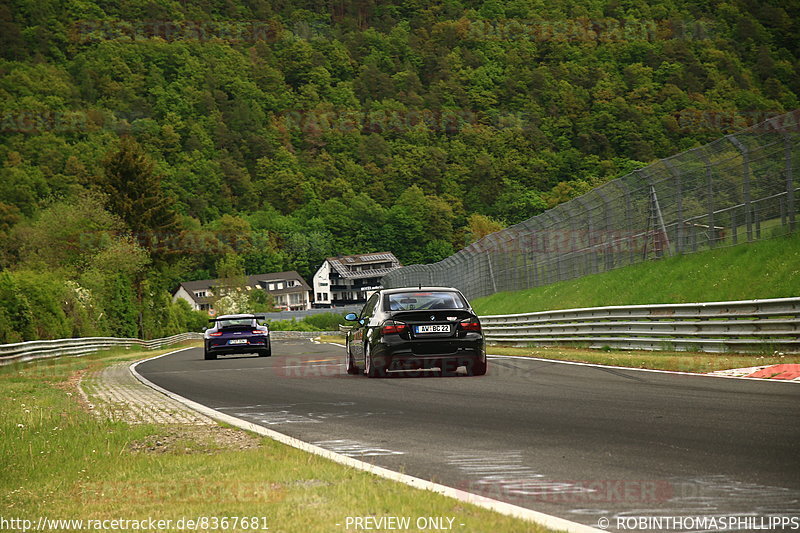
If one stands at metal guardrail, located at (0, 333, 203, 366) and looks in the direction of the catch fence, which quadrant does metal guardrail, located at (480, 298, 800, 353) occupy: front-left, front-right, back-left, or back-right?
front-right

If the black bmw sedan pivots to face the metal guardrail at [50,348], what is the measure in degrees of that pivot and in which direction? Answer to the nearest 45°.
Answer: approximately 45° to its left

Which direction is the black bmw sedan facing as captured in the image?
away from the camera

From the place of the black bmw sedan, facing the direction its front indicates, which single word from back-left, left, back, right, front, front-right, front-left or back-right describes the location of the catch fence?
front-right

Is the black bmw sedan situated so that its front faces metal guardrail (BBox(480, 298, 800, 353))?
no
